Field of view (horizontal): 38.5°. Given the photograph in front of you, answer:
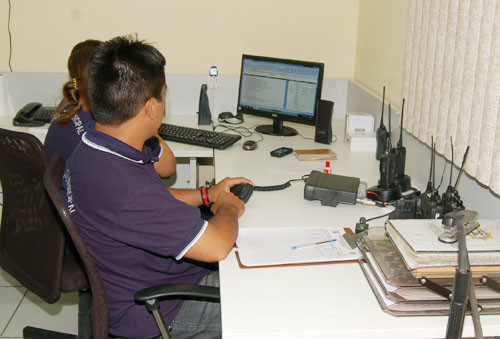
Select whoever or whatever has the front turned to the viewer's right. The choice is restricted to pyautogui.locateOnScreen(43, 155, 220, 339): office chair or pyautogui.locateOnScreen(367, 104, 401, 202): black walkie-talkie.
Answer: the office chair

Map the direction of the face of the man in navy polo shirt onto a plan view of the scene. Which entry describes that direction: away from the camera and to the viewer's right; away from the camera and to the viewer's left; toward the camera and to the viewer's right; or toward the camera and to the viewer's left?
away from the camera and to the viewer's right

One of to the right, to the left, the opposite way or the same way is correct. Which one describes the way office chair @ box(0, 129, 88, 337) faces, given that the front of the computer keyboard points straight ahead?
the opposite way

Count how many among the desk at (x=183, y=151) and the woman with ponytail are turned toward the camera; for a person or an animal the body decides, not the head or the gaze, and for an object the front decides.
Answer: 1

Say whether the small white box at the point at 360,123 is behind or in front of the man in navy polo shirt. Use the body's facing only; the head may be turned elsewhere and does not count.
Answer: in front

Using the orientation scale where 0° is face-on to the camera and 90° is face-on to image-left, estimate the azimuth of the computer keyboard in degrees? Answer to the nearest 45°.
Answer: approximately 45°

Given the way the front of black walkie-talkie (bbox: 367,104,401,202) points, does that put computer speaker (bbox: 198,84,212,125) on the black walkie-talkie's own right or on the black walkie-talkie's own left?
on the black walkie-talkie's own right

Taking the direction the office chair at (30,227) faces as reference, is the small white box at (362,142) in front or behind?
in front

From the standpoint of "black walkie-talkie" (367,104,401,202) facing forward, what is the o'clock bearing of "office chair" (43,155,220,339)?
The office chair is roughly at 12 o'clock from the black walkie-talkie.

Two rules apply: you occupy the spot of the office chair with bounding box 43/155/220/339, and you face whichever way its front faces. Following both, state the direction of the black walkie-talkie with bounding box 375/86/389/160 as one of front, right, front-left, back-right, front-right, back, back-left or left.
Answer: front-left
